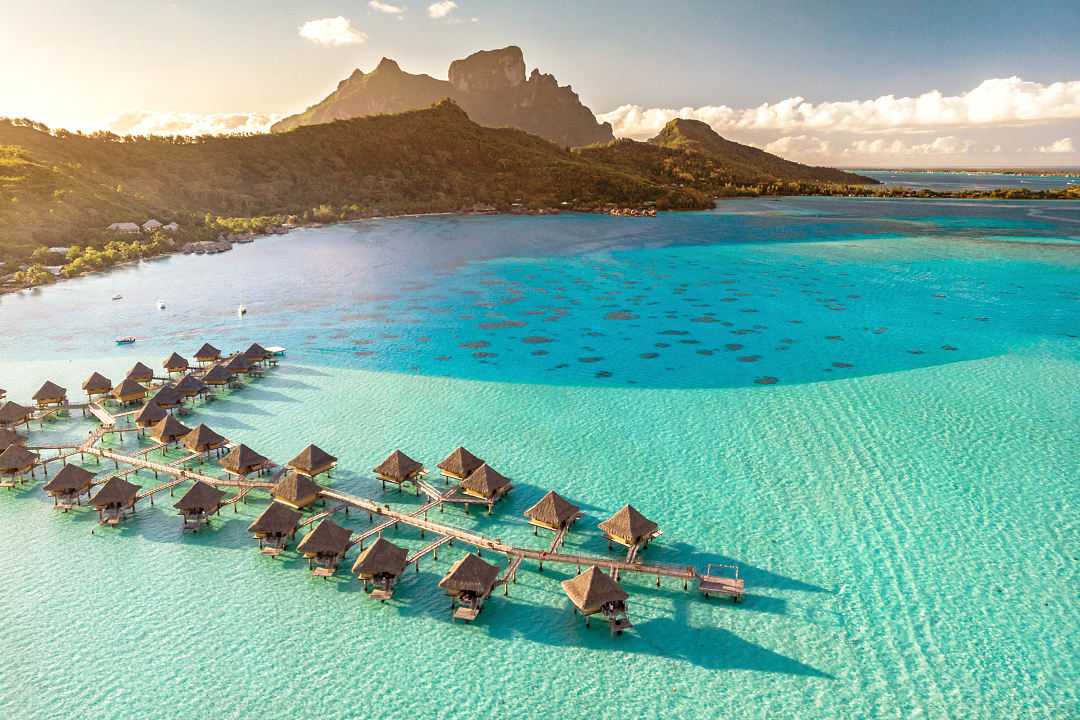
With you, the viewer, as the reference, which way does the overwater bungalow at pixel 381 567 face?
facing the viewer

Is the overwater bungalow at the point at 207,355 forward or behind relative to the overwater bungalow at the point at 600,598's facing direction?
behind

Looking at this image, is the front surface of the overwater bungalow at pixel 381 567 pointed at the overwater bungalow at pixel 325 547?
no

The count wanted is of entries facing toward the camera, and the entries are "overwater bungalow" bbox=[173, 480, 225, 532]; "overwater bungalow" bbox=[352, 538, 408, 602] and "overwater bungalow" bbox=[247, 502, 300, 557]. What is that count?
3

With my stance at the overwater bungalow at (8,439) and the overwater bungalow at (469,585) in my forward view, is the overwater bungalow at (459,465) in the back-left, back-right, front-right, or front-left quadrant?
front-left

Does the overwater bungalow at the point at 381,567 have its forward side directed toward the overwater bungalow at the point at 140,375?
no

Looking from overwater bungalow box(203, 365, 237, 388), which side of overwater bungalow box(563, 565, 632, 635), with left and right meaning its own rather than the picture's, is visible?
back

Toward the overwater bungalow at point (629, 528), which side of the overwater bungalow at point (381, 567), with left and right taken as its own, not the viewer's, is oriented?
left

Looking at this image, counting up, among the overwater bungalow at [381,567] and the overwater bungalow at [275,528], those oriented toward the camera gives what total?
2

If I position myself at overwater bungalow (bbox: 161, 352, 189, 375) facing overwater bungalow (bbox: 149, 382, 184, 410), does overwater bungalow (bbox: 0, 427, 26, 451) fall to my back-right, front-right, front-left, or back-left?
front-right

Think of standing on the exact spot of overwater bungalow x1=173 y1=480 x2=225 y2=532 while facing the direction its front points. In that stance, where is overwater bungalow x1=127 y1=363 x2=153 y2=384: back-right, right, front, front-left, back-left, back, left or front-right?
back

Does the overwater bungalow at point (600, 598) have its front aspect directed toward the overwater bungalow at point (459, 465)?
no

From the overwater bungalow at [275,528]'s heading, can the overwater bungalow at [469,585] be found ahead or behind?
ahead

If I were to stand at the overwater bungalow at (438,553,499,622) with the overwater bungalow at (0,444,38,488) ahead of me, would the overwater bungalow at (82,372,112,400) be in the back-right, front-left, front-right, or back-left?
front-right

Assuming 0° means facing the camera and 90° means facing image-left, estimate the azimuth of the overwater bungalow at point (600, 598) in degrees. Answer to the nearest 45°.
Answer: approximately 315°

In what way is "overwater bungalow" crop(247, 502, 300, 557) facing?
toward the camera
